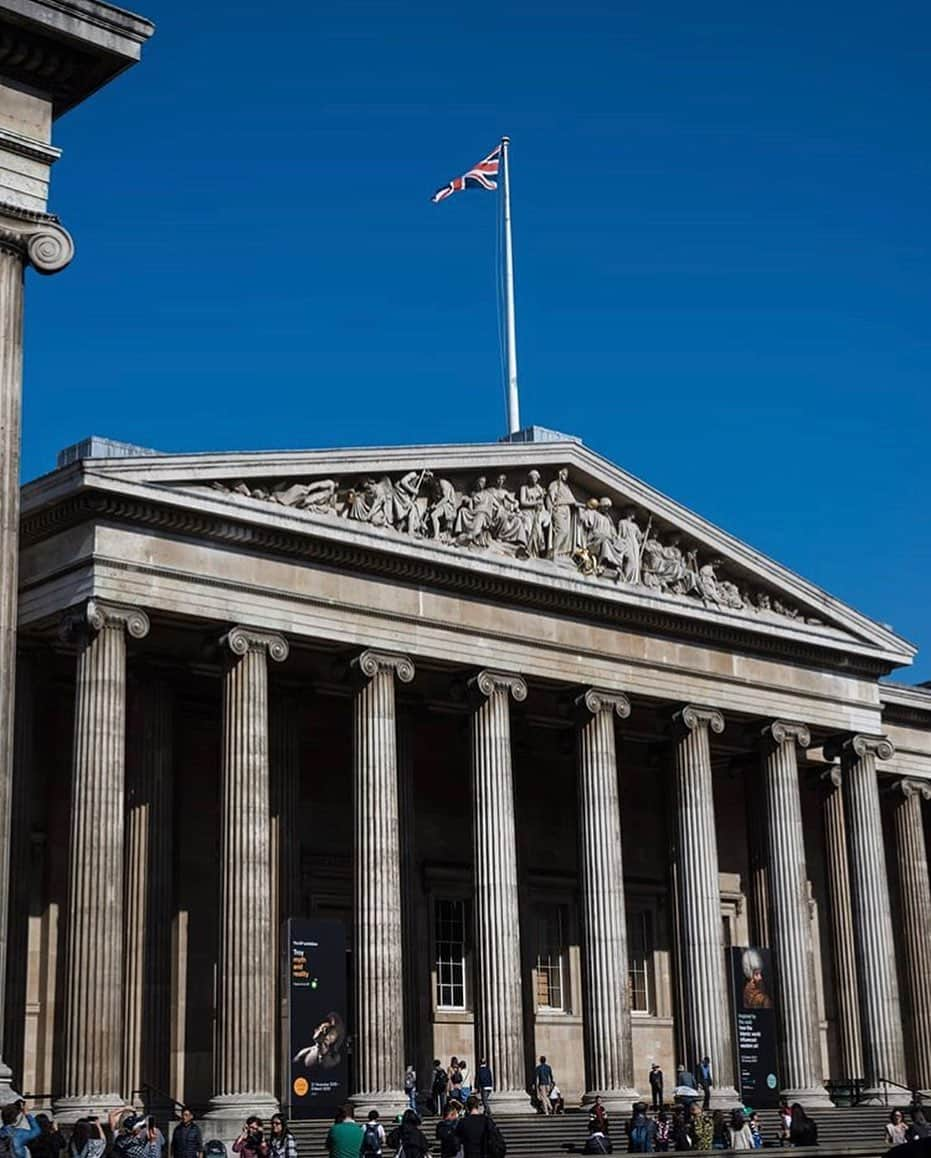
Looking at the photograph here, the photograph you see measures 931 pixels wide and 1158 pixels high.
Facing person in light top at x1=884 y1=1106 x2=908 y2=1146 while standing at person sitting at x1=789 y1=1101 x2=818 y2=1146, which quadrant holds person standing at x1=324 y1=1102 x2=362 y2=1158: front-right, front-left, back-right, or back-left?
back-right

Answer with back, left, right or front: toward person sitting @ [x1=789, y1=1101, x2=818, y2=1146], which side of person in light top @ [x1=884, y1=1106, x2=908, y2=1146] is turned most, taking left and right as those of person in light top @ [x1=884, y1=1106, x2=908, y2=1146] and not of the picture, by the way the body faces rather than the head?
right

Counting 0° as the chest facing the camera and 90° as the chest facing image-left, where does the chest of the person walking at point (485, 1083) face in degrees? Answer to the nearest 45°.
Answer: approximately 180°

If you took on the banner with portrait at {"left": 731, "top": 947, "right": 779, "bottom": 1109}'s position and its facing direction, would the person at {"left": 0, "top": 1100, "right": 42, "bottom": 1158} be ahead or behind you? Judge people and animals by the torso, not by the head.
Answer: ahead

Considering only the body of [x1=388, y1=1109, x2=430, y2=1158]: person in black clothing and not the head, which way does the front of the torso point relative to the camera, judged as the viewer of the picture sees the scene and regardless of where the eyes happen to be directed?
away from the camera

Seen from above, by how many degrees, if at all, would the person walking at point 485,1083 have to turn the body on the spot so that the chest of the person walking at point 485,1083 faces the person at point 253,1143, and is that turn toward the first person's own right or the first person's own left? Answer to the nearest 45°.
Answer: approximately 135° to the first person's own left

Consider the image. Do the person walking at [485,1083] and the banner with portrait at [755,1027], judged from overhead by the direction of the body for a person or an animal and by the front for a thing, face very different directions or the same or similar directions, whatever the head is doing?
very different directions

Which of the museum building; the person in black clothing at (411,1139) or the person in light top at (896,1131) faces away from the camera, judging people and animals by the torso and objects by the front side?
the person in black clothing at (411,1139)

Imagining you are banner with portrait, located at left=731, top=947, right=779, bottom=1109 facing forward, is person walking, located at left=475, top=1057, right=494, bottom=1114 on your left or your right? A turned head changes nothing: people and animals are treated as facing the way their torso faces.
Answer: on your right

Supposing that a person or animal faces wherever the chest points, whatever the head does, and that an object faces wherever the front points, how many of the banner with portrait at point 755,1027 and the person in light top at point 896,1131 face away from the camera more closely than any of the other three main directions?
0

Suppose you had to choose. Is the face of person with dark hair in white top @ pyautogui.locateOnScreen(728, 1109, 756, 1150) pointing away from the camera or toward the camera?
away from the camera
